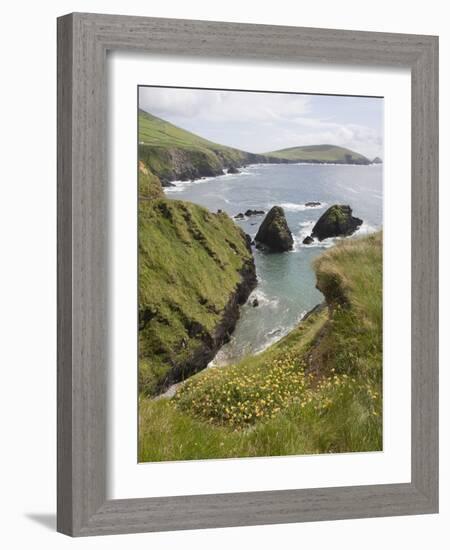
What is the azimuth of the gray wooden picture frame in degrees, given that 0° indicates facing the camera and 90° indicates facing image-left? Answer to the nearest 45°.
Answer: approximately 315°
